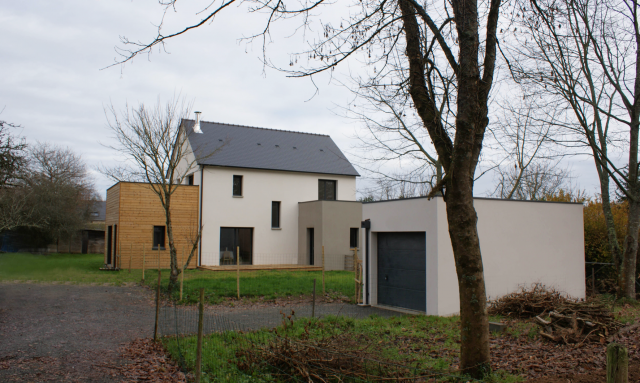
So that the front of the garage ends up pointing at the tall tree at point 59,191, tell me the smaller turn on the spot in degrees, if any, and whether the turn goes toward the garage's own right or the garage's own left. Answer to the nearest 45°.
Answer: approximately 90° to the garage's own right

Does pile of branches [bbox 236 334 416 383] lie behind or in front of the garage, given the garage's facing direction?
in front

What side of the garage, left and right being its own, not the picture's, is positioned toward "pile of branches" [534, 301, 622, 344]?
left

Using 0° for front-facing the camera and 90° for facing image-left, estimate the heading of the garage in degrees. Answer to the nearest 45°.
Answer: approximately 45°
